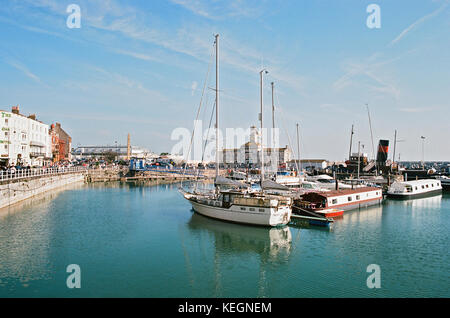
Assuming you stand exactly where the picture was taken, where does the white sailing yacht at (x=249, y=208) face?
facing away from the viewer and to the left of the viewer
